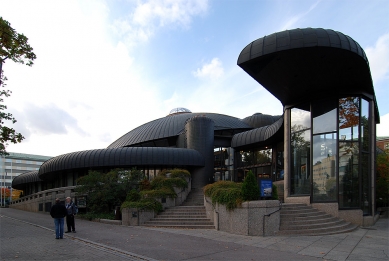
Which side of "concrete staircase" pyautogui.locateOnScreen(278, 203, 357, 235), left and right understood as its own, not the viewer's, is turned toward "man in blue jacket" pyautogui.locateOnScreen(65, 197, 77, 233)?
right

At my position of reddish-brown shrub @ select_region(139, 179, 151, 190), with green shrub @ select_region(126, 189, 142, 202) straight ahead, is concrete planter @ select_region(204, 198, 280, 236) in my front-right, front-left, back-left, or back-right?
front-left

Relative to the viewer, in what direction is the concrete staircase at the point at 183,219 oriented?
toward the camera

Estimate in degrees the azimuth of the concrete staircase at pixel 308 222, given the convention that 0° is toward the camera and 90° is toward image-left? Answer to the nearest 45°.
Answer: approximately 0°

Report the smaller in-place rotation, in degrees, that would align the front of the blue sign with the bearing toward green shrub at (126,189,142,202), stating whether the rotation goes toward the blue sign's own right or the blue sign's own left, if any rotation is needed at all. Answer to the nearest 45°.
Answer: approximately 135° to the blue sign's own right

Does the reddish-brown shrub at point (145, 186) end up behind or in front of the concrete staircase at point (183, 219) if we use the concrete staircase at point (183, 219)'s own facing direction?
behind

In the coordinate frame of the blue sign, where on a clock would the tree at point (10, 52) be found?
The tree is roughly at 2 o'clock from the blue sign.
